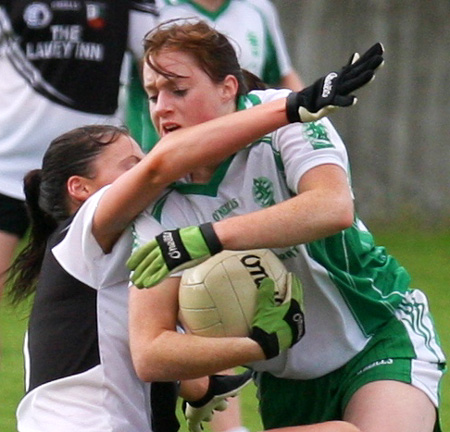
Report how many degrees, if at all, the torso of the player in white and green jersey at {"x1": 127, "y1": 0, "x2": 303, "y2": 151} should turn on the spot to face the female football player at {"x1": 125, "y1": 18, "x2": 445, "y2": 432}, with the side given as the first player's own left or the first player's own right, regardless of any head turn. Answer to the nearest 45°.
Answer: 0° — they already face them

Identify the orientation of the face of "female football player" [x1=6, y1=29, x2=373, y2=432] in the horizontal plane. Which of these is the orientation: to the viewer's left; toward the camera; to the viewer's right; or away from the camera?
to the viewer's right

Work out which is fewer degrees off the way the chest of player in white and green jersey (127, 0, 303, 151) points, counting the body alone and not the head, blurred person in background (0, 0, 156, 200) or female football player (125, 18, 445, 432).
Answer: the female football player

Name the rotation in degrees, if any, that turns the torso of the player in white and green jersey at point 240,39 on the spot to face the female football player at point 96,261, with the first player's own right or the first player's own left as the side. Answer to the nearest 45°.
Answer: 0° — they already face them

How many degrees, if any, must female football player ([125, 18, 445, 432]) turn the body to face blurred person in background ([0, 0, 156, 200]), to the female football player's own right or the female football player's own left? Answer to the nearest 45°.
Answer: approximately 90° to the female football player's own right

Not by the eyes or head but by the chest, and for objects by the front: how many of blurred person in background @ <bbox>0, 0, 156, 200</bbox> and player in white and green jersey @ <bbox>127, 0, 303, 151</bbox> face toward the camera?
2

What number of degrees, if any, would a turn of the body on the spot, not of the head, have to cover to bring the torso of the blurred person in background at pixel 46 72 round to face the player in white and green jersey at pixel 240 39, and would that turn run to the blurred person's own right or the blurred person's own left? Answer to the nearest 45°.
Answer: approximately 90° to the blurred person's own left

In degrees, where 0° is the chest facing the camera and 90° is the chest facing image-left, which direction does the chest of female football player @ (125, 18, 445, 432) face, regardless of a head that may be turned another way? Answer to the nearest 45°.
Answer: approximately 45°

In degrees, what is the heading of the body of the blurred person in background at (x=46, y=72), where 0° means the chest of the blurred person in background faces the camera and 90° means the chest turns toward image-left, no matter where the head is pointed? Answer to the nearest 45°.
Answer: approximately 0°

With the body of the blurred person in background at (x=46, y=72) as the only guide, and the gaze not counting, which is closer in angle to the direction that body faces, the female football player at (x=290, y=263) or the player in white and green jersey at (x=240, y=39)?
the female football player
